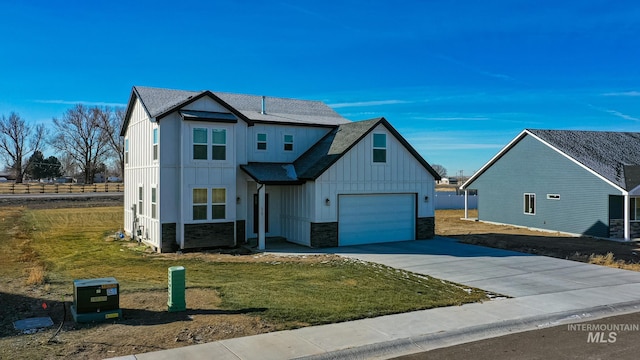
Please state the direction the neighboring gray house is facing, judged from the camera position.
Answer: facing the viewer and to the right of the viewer

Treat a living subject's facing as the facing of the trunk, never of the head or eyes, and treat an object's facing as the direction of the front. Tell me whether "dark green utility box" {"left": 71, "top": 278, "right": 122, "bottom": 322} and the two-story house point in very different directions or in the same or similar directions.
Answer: same or similar directions

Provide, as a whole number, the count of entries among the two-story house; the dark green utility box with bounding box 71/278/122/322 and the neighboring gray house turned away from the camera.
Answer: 0

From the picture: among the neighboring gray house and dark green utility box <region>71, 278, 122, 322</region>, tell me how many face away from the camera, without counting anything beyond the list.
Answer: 0

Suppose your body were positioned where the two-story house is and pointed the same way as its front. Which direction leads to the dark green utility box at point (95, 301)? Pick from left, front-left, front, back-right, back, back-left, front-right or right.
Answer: front-right

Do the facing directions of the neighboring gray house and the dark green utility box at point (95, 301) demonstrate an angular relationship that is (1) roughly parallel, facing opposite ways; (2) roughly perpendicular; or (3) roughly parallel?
roughly parallel

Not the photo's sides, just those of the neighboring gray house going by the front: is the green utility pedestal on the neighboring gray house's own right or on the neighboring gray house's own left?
on the neighboring gray house's own right

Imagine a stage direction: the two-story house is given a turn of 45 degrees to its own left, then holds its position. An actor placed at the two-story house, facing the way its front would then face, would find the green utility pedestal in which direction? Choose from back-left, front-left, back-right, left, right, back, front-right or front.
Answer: right

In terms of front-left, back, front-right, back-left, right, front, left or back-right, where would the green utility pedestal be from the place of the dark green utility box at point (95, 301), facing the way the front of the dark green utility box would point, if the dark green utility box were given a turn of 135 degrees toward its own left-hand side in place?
front-right

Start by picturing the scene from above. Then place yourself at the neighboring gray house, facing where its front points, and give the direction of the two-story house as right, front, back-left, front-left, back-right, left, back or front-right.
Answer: right

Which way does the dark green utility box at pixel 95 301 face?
toward the camera

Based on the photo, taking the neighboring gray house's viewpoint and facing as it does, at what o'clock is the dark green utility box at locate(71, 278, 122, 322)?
The dark green utility box is roughly at 2 o'clock from the neighboring gray house.

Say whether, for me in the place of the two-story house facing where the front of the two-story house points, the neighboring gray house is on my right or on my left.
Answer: on my left
